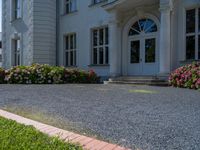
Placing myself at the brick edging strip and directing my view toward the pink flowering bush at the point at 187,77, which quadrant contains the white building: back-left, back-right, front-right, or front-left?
front-left

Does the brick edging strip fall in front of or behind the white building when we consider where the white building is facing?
in front

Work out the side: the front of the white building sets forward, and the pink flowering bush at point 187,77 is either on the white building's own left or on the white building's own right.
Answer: on the white building's own left

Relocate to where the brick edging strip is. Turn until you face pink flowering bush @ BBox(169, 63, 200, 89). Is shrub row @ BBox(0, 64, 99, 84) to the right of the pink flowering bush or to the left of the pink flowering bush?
left

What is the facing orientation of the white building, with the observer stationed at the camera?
facing the viewer and to the left of the viewer
